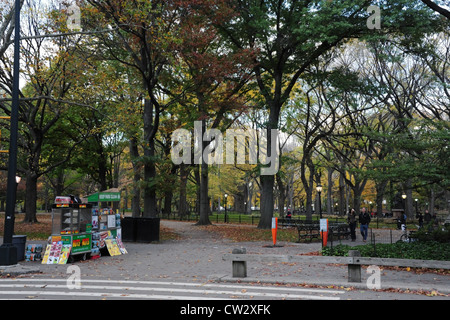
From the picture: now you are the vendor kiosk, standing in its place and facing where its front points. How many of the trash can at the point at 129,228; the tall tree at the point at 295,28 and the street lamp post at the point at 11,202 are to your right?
1

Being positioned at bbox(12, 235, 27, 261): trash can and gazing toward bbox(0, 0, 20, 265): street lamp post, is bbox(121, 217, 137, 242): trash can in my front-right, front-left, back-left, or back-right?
back-left

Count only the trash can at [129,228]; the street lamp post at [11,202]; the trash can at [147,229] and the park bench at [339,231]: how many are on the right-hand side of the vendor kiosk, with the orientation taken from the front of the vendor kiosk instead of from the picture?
1

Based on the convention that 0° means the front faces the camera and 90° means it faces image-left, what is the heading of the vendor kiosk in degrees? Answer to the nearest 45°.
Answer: approximately 315°

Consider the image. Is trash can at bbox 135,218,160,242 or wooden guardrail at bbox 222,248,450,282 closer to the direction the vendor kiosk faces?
the wooden guardrail

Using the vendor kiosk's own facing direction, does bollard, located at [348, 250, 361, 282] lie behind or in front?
in front

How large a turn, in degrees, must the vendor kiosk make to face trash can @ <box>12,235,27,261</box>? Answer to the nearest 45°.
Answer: approximately 135° to its right

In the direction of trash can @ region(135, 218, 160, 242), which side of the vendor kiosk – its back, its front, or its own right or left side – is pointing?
left

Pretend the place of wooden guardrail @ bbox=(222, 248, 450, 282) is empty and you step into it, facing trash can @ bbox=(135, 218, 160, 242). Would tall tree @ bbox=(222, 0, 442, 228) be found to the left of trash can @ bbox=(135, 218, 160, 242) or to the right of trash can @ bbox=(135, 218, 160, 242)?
right

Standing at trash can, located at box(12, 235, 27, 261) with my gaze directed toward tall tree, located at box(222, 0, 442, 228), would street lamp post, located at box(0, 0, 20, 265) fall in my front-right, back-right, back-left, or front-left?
back-right

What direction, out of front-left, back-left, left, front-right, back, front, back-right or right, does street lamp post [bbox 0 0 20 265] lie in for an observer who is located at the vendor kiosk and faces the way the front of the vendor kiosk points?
right
